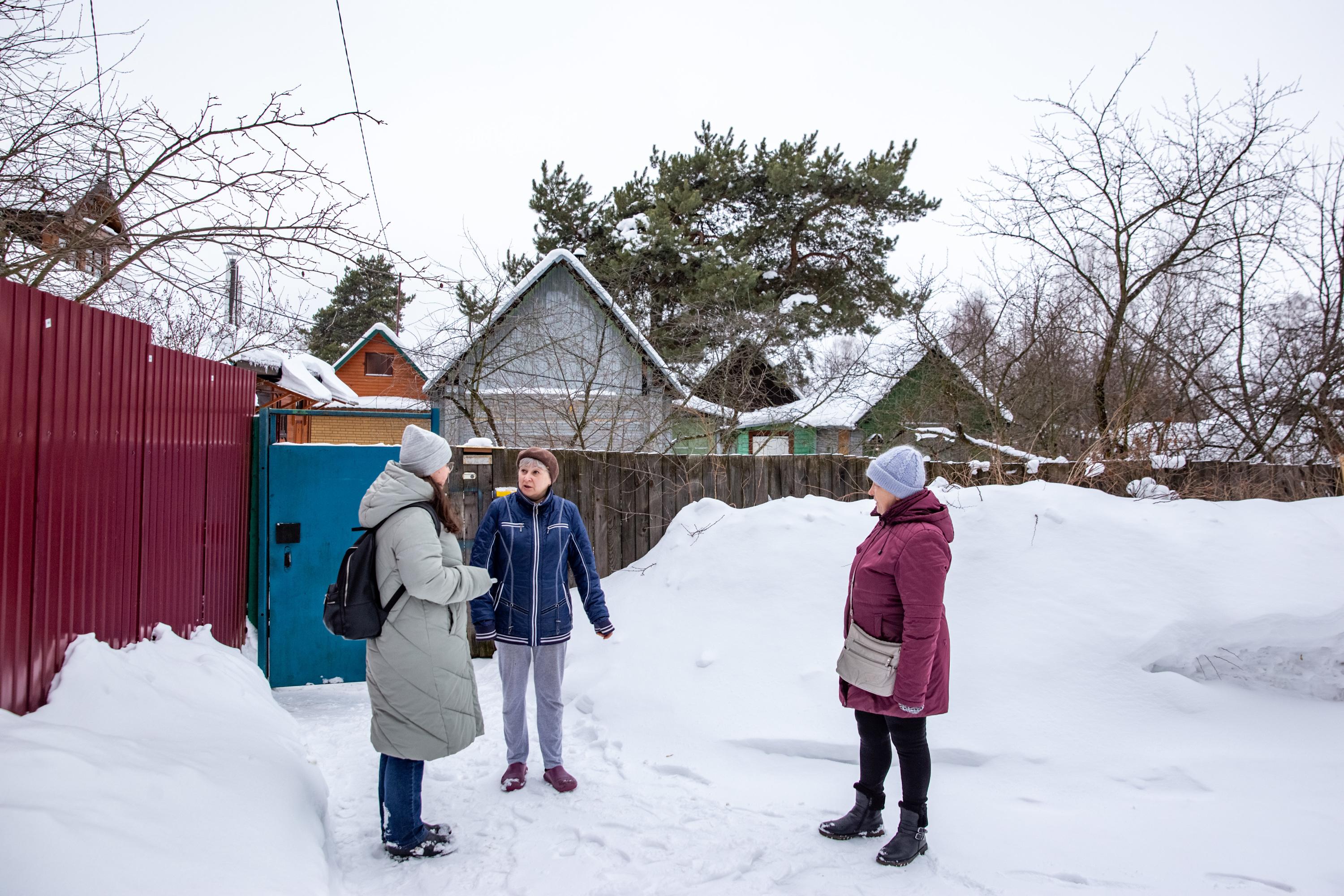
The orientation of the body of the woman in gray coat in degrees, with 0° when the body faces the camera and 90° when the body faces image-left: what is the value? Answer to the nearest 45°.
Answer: approximately 270°

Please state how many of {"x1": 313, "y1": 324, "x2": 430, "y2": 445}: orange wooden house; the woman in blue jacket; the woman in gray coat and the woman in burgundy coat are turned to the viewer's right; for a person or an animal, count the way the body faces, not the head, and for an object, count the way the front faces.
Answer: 1

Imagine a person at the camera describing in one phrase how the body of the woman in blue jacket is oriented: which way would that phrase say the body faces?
toward the camera

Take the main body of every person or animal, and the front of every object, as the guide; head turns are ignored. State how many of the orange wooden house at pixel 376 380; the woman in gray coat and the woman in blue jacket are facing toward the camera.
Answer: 2

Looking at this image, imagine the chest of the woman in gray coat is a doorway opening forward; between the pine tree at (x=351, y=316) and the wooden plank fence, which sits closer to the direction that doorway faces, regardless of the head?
the wooden plank fence

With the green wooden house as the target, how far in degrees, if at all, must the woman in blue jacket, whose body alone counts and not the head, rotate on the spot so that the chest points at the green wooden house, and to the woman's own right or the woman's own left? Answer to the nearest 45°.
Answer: approximately 135° to the woman's own left

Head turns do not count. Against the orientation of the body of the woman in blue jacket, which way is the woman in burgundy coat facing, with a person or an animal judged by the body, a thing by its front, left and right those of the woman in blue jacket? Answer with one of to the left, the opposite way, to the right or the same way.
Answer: to the right

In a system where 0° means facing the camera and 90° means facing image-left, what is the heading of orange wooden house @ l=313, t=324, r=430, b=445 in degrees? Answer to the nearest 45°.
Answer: approximately 0°

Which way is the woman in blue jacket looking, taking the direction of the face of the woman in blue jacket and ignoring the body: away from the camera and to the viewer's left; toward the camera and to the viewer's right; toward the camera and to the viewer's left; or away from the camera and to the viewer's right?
toward the camera and to the viewer's left

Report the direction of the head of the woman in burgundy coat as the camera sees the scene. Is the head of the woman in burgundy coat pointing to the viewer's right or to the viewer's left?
to the viewer's left

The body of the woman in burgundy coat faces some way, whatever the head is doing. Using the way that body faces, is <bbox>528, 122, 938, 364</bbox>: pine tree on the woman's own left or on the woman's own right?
on the woman's own right

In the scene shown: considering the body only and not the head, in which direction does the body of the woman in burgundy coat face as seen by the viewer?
to the viewer's left
